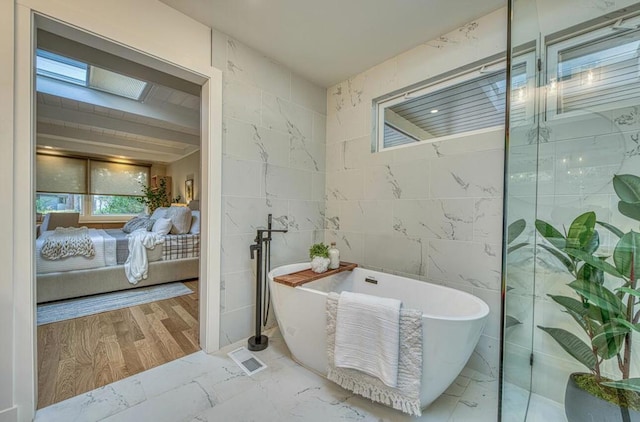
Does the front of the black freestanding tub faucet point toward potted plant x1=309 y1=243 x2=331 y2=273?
yes

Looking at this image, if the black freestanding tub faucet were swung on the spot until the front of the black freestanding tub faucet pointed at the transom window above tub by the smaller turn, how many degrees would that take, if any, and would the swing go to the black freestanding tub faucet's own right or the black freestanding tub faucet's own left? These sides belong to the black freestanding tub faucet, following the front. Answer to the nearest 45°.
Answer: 0° — it already faces it

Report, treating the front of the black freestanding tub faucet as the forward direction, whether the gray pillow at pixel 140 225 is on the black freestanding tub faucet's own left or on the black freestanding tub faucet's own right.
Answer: on the black freestanding tub faucet's own left

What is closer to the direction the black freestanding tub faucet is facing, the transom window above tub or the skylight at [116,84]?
the transom window above tub

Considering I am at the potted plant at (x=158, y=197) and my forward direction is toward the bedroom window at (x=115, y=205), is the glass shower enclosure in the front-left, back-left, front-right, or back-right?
back-left

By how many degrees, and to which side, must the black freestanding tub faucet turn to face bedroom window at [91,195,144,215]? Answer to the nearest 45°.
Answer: approximately 135° to its left

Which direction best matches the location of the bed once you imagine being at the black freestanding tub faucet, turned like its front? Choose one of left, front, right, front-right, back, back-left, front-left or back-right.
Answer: back-left

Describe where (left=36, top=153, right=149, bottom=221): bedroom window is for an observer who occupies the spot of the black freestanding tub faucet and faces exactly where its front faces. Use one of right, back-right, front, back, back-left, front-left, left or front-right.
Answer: back-left

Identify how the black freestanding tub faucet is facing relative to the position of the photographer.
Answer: facing to the right of the viewer

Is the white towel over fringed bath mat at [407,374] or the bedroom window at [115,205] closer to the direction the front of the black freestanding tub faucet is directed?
the white towel over fringed bath mat

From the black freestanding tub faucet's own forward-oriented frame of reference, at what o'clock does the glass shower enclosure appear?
The glass shower enclosure is roughly at 1 o'clock from the black freestanding tub faucet.

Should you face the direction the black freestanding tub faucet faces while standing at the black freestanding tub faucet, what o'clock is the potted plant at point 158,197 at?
The potted plant is roughly at 8 o'clock from the black freestanding tub faucet.

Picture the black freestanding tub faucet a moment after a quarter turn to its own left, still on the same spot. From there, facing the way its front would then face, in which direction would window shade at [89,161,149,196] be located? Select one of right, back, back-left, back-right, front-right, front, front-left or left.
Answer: front-left

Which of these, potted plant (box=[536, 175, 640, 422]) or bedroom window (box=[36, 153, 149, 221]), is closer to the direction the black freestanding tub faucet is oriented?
the potted plant

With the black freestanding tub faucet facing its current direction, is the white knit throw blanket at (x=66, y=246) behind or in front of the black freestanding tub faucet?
behind
